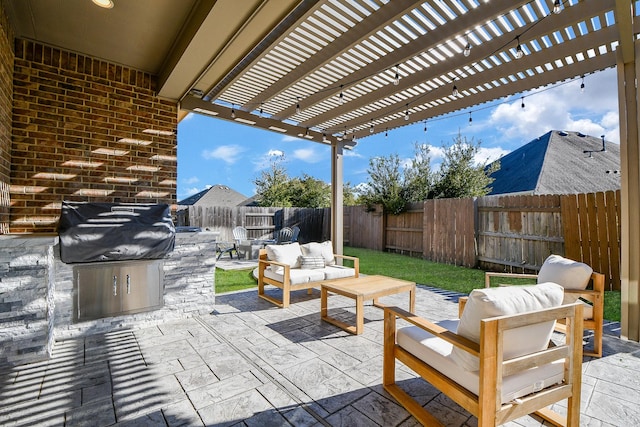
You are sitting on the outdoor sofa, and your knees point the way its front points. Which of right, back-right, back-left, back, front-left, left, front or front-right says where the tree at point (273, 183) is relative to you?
back-left

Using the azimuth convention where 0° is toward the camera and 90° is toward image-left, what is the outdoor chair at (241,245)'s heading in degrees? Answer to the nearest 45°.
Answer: approximately 315°

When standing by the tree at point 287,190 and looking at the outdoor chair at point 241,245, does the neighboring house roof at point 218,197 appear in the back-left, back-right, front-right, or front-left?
back-right

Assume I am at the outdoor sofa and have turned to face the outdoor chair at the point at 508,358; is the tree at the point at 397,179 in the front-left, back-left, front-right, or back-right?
back-left

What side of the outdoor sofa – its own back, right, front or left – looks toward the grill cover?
right

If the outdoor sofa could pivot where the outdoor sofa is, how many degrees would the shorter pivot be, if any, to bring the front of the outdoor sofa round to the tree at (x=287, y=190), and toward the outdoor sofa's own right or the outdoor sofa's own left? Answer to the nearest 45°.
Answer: approximately 135° to the outdoor sofa's own left
